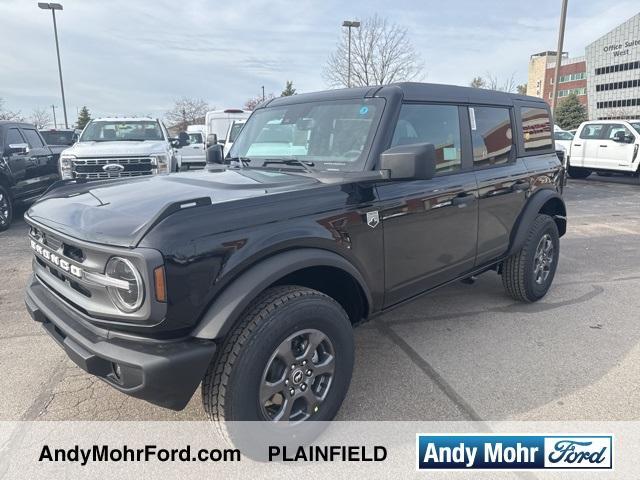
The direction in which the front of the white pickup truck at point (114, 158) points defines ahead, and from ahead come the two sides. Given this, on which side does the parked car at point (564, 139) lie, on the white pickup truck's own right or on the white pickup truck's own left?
on the white pickup truck's own left

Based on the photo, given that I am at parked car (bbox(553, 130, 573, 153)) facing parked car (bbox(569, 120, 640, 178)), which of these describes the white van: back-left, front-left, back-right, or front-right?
front-right

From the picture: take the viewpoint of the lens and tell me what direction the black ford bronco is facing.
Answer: facing the viewer and to the left of the viewer

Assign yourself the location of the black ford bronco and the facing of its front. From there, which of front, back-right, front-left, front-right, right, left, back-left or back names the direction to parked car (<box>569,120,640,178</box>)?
back

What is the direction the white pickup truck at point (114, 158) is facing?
toward the camera

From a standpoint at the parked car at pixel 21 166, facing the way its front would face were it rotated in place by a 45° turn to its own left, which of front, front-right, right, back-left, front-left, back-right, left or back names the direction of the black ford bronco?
front

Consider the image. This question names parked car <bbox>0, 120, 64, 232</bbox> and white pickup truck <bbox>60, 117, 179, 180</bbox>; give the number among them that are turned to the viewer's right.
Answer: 0

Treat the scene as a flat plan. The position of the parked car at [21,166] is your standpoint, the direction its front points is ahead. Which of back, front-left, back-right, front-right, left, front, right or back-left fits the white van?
back

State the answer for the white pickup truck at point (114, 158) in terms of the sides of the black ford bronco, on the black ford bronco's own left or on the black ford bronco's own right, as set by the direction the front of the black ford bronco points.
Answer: on the black ford bronco's own right

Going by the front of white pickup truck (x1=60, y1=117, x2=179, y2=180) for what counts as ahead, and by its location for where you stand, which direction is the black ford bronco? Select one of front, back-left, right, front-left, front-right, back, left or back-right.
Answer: front

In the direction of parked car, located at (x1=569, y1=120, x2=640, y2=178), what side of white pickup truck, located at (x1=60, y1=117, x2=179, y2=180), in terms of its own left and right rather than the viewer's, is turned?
left
